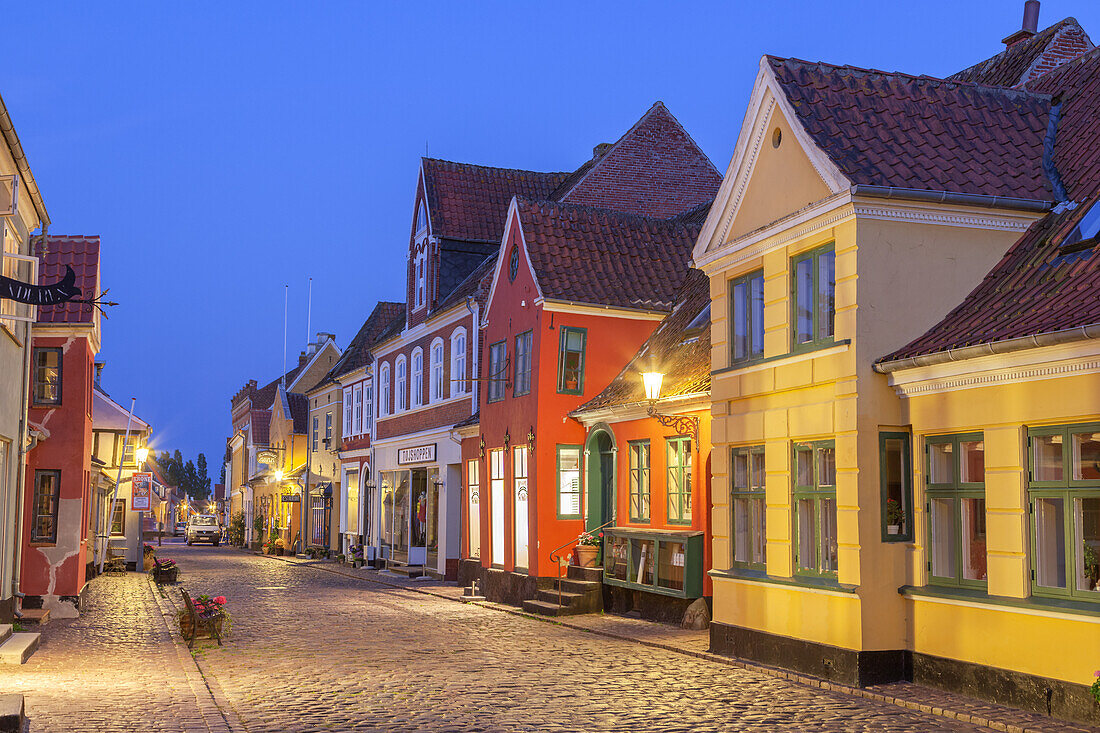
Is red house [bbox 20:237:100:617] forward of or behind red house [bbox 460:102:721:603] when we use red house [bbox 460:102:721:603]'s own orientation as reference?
forward

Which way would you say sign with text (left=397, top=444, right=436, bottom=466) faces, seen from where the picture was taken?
facing the viewer and to the left of the viewer

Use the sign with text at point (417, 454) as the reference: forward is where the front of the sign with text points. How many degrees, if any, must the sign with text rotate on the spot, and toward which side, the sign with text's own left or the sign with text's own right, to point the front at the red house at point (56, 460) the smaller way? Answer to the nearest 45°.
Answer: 0° — it already faces it

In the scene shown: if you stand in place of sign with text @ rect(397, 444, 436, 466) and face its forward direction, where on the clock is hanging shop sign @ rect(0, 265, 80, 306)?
The hanging shop sign is roughly at 11 o'clock from the sign with text.

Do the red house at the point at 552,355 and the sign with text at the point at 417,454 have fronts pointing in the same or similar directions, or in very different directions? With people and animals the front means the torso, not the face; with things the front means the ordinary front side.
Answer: same or similar directions

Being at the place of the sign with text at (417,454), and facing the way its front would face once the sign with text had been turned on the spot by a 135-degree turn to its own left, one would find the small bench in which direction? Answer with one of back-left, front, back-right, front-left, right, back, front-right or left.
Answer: right

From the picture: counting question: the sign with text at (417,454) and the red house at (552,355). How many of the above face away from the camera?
0

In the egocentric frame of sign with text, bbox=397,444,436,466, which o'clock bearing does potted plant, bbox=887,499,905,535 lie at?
The potted plant is roughly at 10 o'clock from the sign with text.

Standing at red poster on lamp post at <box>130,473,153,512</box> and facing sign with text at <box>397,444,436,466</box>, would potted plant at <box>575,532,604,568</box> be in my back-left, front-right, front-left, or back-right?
front-right

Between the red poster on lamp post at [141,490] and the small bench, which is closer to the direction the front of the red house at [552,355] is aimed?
the small bench

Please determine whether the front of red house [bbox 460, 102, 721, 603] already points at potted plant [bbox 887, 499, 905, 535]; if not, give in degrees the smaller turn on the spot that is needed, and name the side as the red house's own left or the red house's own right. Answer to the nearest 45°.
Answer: approximately 45° to the red house's own left

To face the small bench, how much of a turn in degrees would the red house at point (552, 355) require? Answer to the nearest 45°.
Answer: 0° — it already faces it

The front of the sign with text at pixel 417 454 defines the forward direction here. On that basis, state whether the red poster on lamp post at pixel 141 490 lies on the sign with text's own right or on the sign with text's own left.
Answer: on the sign with text's own right

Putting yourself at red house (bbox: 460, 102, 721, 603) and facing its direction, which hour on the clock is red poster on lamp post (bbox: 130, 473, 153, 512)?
The red poster on lamp post is roughly at 3 o'clock from the red house.
